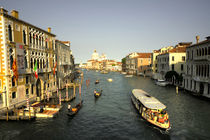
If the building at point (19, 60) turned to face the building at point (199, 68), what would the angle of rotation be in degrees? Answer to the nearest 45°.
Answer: approximately 45° to its left

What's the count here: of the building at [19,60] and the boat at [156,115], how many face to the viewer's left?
0

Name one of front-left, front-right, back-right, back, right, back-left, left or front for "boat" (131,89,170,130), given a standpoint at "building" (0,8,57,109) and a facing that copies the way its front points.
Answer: front

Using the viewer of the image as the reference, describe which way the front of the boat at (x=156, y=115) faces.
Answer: facing the viewer and to the right of the viewer

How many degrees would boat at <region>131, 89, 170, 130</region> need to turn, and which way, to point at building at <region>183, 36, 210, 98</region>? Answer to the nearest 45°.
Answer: approximately 90° to its left

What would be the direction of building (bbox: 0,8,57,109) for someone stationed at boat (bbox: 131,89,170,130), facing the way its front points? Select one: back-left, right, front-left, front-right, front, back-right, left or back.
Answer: back-right
